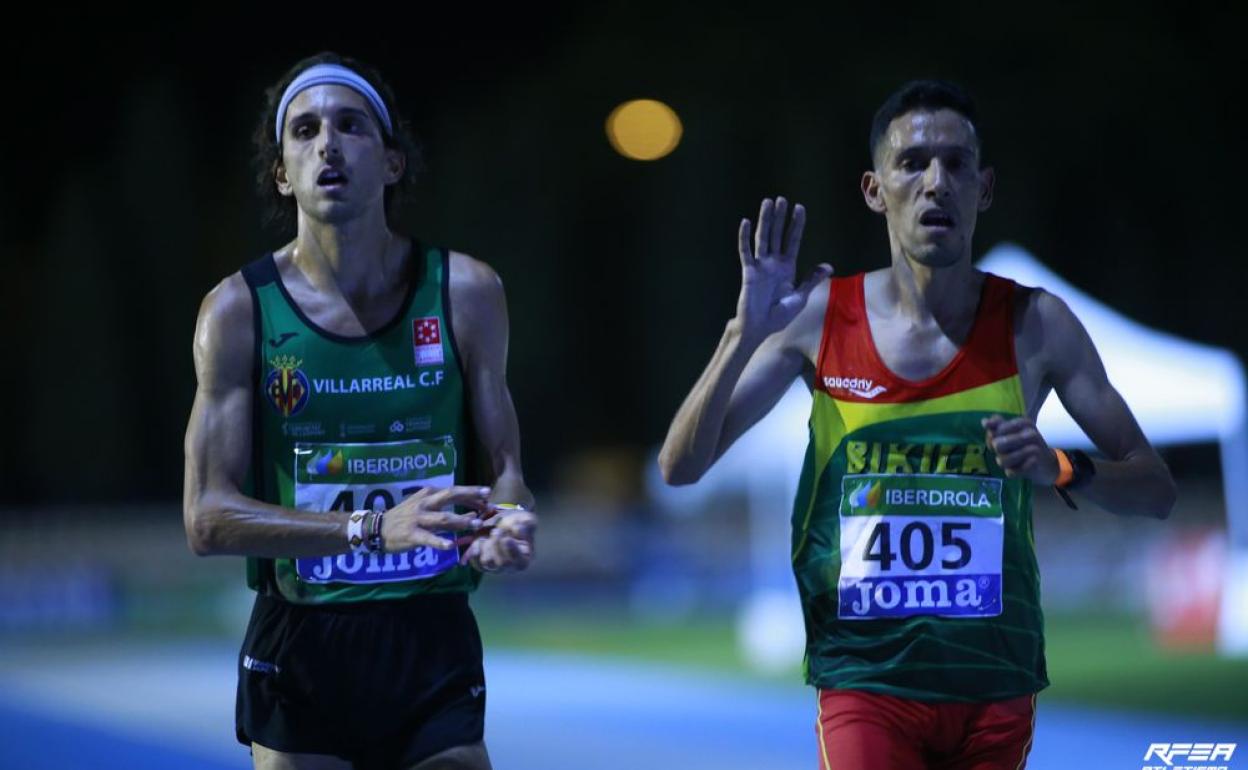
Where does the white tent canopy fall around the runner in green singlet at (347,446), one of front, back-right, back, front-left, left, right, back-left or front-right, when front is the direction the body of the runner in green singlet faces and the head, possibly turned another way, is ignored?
back-left

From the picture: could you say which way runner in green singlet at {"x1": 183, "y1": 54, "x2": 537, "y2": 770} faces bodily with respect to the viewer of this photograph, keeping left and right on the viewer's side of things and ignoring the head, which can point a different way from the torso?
facing the viewer
